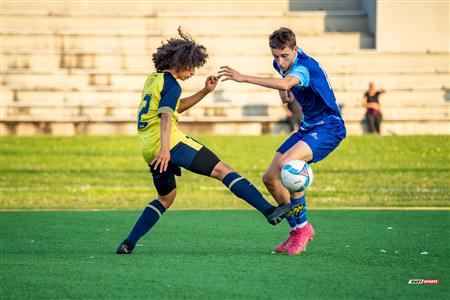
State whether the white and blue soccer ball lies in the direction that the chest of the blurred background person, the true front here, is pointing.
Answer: yes

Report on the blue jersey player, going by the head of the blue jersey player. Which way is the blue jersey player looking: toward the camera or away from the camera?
toward the camera

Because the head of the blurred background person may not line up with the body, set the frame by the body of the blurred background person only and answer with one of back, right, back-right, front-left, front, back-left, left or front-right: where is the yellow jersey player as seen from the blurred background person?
front

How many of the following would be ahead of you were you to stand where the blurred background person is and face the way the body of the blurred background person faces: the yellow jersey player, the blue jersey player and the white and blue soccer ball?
3

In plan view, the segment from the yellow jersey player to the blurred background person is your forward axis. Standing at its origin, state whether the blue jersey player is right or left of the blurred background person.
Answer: right

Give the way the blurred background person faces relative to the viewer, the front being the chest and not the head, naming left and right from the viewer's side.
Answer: facing the viewer

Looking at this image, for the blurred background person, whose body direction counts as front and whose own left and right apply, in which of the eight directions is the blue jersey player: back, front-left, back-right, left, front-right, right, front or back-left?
front
